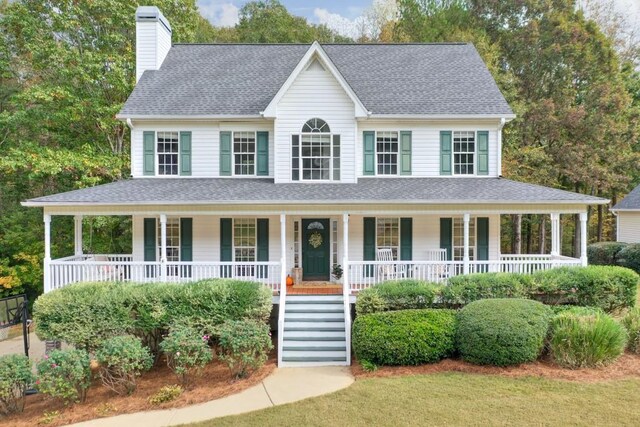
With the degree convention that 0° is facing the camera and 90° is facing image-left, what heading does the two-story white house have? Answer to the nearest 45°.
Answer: approximately 0°

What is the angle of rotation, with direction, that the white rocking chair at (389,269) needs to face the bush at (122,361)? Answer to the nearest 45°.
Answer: approximately 90° to its right

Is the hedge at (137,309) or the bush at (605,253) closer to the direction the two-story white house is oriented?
the hedge

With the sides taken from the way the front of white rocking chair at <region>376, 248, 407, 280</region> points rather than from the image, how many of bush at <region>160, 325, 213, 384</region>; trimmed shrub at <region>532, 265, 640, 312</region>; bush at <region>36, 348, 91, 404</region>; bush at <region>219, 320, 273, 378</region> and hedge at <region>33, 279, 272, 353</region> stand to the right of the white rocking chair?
4

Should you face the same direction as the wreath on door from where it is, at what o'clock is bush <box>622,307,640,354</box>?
The bush is roughly at 10 o'clock from the wreath on door.

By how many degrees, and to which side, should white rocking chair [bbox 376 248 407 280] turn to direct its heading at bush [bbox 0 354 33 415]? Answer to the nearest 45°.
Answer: approximately 90° to its right

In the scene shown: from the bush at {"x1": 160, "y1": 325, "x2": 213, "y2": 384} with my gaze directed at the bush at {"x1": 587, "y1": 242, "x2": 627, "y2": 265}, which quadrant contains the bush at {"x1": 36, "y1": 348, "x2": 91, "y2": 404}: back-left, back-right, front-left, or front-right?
back-left

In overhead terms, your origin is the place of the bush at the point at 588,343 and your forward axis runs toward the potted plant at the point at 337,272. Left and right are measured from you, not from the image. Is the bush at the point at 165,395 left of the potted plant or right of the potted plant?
left

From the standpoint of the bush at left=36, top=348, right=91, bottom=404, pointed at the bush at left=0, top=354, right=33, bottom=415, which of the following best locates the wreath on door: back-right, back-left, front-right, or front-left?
back-right

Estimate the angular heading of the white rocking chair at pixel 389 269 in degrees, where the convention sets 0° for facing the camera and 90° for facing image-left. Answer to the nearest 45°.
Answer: approximately 315°

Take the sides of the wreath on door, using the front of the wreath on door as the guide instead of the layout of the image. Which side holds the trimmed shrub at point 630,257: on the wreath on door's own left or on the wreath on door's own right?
on the wreath on door's own left

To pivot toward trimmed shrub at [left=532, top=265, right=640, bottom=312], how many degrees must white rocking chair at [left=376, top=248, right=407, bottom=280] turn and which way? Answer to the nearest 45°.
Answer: approximately 45° to its left

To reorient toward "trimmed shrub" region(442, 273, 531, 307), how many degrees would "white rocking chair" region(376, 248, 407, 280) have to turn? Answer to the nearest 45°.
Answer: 0° — it already faces it

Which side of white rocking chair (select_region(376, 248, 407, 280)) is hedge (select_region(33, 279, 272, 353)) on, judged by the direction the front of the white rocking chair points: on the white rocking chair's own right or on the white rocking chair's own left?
on the white rocking chair's own right
